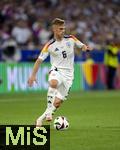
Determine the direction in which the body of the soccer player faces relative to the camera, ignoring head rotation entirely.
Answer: toward the camera
